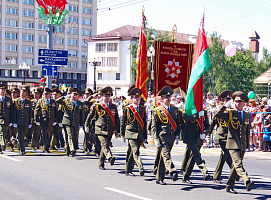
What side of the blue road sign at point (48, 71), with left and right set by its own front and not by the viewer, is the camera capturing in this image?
front

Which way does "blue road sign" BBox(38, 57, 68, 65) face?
toward the camera

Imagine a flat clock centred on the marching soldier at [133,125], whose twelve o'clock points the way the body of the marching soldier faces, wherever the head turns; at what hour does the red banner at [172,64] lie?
The red banner is roughly at 8 o'clock from the marching soldier.

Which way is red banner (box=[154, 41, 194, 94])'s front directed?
toward the camera

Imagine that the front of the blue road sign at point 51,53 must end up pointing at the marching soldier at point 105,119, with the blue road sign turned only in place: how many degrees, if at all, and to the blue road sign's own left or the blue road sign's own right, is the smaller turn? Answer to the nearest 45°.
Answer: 0° — it already faces them

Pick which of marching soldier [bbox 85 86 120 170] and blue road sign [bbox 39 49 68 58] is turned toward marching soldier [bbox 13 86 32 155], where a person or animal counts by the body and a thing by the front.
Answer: the blue road sign

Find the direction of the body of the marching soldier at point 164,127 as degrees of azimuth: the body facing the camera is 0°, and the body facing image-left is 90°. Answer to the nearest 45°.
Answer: approximately 315°

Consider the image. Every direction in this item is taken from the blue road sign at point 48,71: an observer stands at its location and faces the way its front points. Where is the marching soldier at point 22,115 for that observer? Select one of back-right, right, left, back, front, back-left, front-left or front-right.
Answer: front

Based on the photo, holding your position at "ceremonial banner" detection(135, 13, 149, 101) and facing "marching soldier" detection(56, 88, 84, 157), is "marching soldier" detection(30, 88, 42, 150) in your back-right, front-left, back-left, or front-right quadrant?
front-right

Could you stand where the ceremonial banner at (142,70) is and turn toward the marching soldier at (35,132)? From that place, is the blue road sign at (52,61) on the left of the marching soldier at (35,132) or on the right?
right

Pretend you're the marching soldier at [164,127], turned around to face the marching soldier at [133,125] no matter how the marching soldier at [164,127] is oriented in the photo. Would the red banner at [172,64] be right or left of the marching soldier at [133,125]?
right

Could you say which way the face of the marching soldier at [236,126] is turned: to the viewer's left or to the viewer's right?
to the viewer's left

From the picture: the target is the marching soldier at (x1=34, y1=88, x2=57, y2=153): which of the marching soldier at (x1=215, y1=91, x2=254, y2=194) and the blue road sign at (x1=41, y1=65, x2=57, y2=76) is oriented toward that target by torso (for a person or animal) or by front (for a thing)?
the blue road sign
